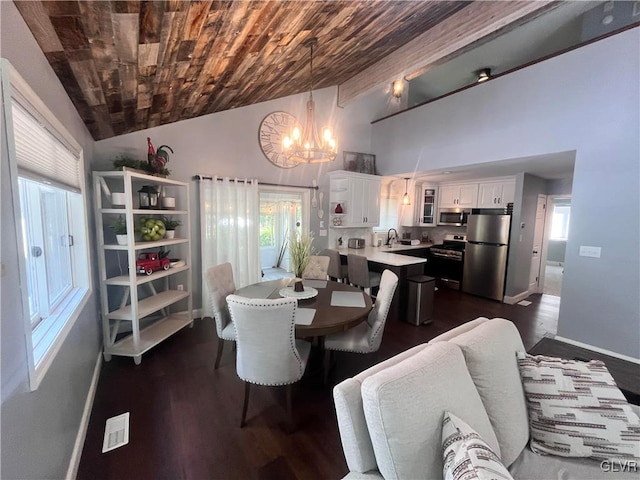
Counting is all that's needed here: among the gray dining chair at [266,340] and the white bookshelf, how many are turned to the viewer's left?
0

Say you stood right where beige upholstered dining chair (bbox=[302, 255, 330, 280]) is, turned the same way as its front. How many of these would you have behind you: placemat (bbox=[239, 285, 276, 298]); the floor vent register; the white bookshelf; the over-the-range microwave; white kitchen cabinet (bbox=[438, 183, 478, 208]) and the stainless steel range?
3

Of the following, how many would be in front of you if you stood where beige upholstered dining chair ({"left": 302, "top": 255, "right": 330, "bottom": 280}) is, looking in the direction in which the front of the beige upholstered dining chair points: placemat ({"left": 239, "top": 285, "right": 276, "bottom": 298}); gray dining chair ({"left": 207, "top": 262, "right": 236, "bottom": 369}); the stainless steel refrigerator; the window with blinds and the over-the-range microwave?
3

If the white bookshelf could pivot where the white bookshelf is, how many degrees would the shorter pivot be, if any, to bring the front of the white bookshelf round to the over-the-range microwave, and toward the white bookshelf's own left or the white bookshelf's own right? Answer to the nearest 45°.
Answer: approximately 45° to the white bookshelf's own left

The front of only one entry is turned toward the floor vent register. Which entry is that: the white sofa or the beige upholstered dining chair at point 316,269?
the beige upholstered dining chair

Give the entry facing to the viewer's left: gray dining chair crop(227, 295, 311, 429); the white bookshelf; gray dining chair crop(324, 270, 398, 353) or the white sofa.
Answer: gray dining chair crop(324, 270, 398, 353)

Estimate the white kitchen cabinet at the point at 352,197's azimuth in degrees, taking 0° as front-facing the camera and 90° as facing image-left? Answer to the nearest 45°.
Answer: approximately 315°

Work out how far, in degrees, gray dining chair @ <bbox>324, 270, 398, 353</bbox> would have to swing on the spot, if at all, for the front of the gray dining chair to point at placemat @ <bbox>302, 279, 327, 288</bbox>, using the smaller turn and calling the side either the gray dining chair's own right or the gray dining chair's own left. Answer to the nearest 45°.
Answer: approximately 45° to the gray dining chair's own right

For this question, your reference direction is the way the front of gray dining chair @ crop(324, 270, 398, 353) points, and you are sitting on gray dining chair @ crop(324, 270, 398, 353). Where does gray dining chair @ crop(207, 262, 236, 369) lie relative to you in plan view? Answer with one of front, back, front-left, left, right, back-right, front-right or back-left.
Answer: front

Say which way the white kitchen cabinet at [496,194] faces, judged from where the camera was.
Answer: facing the viewer and to the left of the viewer

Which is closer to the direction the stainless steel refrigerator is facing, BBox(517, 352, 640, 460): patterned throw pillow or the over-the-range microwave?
the patterned throw pillow

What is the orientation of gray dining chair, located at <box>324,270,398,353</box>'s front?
to the viewer's left

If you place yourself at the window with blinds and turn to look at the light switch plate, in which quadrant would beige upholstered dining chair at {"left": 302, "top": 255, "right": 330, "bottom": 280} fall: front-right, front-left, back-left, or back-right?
front-left

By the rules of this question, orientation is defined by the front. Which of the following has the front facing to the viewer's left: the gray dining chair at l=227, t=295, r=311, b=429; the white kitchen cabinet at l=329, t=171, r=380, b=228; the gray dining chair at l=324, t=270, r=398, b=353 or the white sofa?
the gray dining chair at l=324, t=270, r=398, b=353

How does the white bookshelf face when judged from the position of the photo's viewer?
facing the viewer and to the right of the viewer
